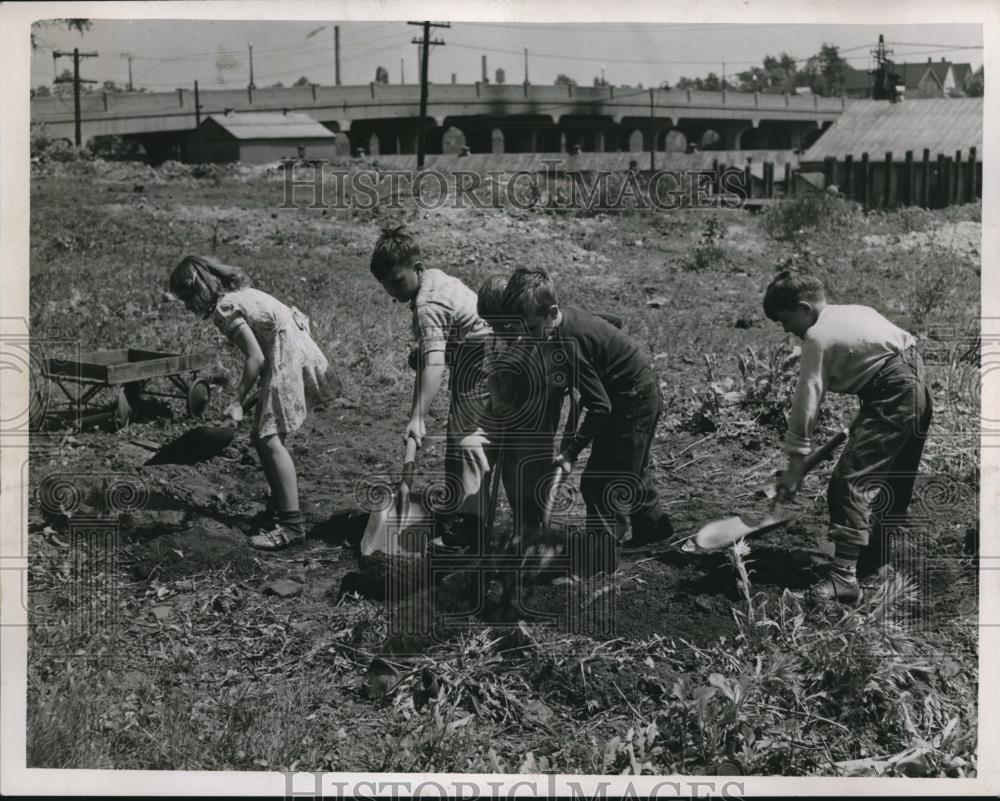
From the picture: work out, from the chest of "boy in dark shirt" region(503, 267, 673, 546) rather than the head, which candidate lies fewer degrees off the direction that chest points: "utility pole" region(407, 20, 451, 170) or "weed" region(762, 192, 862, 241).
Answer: the utility pole

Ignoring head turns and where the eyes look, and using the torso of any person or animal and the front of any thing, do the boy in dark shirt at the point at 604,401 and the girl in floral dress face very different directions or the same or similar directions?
same or similar directions

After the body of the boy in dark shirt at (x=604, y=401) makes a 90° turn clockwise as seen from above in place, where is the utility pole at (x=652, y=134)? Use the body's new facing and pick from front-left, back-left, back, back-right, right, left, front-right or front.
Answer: front

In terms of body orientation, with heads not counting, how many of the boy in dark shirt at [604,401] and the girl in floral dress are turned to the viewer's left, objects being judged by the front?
2

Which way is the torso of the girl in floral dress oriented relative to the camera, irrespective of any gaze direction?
to the viewer's left

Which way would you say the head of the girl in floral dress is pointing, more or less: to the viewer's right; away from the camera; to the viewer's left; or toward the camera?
to the viewer's left

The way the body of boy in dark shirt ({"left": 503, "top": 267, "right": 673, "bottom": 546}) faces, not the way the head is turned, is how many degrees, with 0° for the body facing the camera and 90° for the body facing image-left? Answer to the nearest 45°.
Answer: approximately 90°
